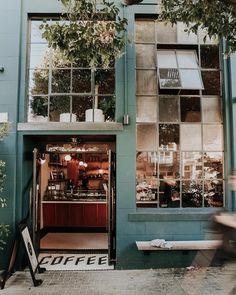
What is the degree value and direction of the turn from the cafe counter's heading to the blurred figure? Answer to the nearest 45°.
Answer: approximately 45° to its left

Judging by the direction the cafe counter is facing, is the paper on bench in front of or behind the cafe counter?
in front

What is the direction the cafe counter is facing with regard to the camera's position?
facing the viewer

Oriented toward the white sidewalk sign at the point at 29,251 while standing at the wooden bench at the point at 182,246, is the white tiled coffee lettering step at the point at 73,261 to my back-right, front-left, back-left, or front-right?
front-right

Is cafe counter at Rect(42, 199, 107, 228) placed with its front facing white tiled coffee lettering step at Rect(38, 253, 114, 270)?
yes

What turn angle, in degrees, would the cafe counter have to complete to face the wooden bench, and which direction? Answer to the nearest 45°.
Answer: approximately 45° to its left

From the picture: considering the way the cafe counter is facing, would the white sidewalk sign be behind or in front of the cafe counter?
in front
